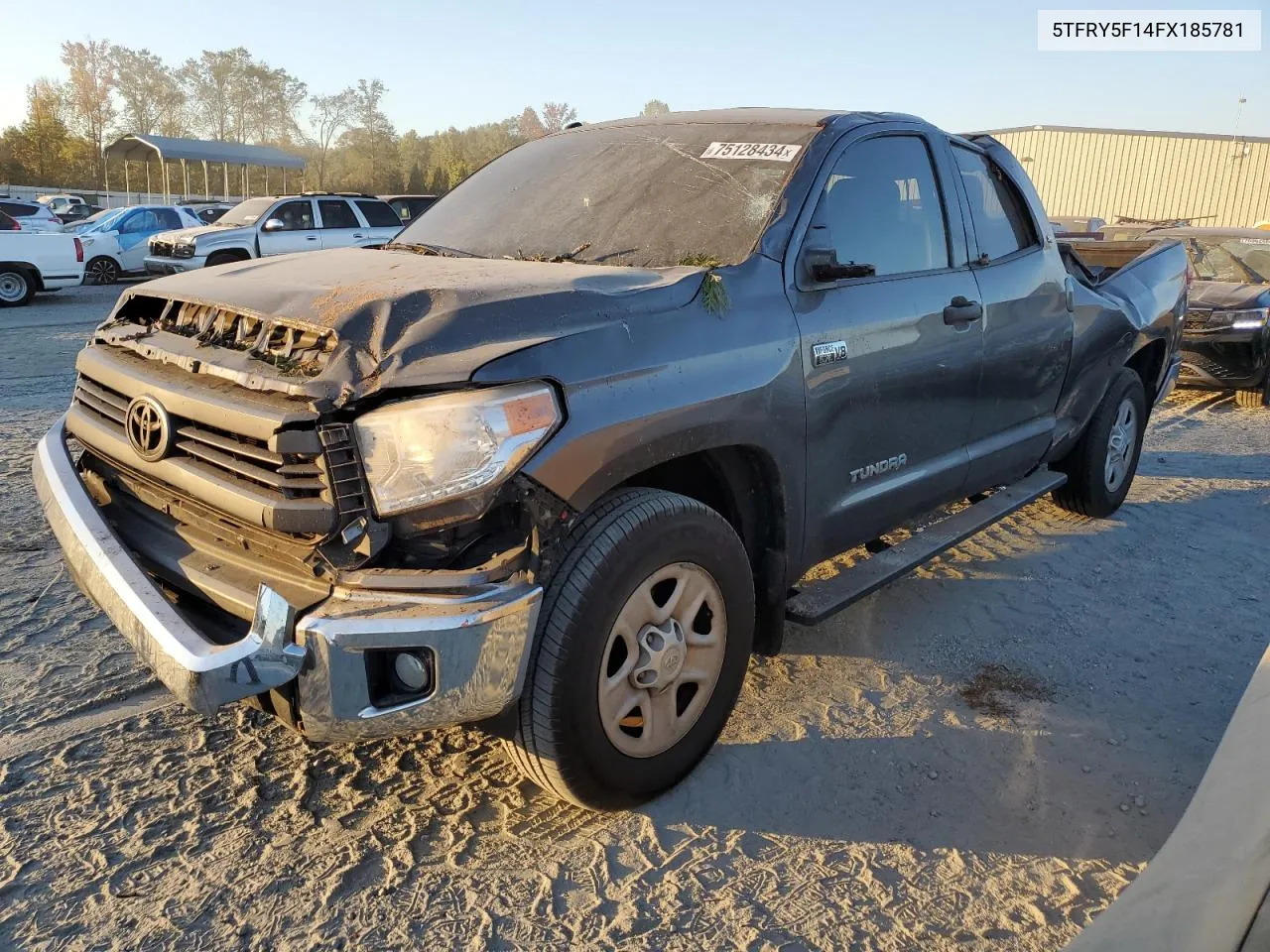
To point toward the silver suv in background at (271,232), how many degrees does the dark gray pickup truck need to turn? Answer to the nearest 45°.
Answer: approximately 135° to its right

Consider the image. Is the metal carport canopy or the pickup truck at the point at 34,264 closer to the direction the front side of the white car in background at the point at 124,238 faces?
the pickup truck

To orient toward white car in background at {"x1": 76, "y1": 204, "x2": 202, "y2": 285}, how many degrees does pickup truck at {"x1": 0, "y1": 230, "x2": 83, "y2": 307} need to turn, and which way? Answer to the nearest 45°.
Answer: approximately 90° to its right

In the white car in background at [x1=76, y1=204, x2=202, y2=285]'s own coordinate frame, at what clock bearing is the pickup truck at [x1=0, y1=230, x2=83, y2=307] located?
The pickup truck is roughly at 11 o'clock from the white car in background.

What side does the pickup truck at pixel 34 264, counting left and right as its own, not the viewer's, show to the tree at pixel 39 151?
right

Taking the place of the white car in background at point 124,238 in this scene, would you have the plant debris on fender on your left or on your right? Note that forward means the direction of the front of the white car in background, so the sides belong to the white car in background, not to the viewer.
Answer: on your left

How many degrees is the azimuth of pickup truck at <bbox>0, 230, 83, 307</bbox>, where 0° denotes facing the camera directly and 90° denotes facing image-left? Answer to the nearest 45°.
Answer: approximately 90°

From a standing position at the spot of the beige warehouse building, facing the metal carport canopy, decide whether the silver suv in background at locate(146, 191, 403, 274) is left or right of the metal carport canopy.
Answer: left

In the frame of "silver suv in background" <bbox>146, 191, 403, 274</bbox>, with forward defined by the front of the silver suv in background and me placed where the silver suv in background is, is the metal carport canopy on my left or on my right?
on my right

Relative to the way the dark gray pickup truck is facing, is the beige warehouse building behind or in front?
behind

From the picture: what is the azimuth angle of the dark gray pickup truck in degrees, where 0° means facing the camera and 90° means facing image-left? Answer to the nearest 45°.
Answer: approximately 45°
